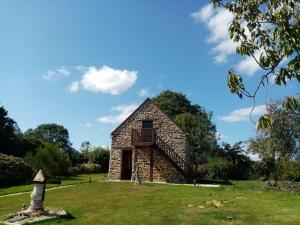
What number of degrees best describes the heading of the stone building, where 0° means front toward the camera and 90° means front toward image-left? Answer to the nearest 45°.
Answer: approximately 0°

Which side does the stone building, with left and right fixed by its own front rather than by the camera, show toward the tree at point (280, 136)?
left

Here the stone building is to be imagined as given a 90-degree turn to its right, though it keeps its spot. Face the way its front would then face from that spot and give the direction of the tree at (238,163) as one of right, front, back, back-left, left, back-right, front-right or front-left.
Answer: back-right

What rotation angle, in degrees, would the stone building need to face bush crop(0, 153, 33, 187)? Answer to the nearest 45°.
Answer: approximately 90° to its right

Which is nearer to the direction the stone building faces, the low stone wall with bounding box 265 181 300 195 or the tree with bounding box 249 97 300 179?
the low stone wall

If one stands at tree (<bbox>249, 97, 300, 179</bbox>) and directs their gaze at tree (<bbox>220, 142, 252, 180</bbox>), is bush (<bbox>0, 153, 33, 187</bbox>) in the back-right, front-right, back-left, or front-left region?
front-left

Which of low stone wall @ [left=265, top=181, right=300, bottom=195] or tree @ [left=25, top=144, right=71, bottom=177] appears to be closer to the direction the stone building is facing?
the low stone wall

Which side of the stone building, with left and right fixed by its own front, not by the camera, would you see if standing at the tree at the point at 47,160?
right

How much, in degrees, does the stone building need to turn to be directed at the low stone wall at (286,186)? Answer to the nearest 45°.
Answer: approximately 45° to its left

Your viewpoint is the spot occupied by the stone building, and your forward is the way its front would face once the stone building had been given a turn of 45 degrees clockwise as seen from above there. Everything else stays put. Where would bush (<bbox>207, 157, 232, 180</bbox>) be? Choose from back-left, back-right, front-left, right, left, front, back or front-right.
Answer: back
